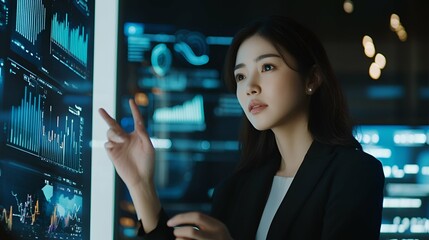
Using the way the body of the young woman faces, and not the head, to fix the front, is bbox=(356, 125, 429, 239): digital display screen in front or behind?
behind

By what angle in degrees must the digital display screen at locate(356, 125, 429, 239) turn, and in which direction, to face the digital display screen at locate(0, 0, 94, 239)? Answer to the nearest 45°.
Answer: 0° — it already faces it

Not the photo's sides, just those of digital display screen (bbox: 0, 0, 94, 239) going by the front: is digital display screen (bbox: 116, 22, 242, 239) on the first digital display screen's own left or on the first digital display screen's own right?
on the first digital display screen's own left

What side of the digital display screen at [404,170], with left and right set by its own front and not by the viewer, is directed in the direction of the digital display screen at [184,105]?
right

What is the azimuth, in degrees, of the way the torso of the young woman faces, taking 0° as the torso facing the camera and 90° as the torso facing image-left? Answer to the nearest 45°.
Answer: approximately 45°

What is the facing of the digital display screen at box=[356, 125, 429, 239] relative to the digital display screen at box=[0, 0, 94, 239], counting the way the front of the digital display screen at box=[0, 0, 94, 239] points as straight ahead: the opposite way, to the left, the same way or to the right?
to the right

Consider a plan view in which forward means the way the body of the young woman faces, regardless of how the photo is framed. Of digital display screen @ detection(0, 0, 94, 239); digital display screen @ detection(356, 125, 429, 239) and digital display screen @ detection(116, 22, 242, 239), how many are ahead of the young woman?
1

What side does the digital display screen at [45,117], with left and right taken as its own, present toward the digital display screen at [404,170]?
left

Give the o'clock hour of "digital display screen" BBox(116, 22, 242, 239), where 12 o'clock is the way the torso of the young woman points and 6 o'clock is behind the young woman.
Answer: The digital display screen is roughly at 4 o'clock from the young woman.
